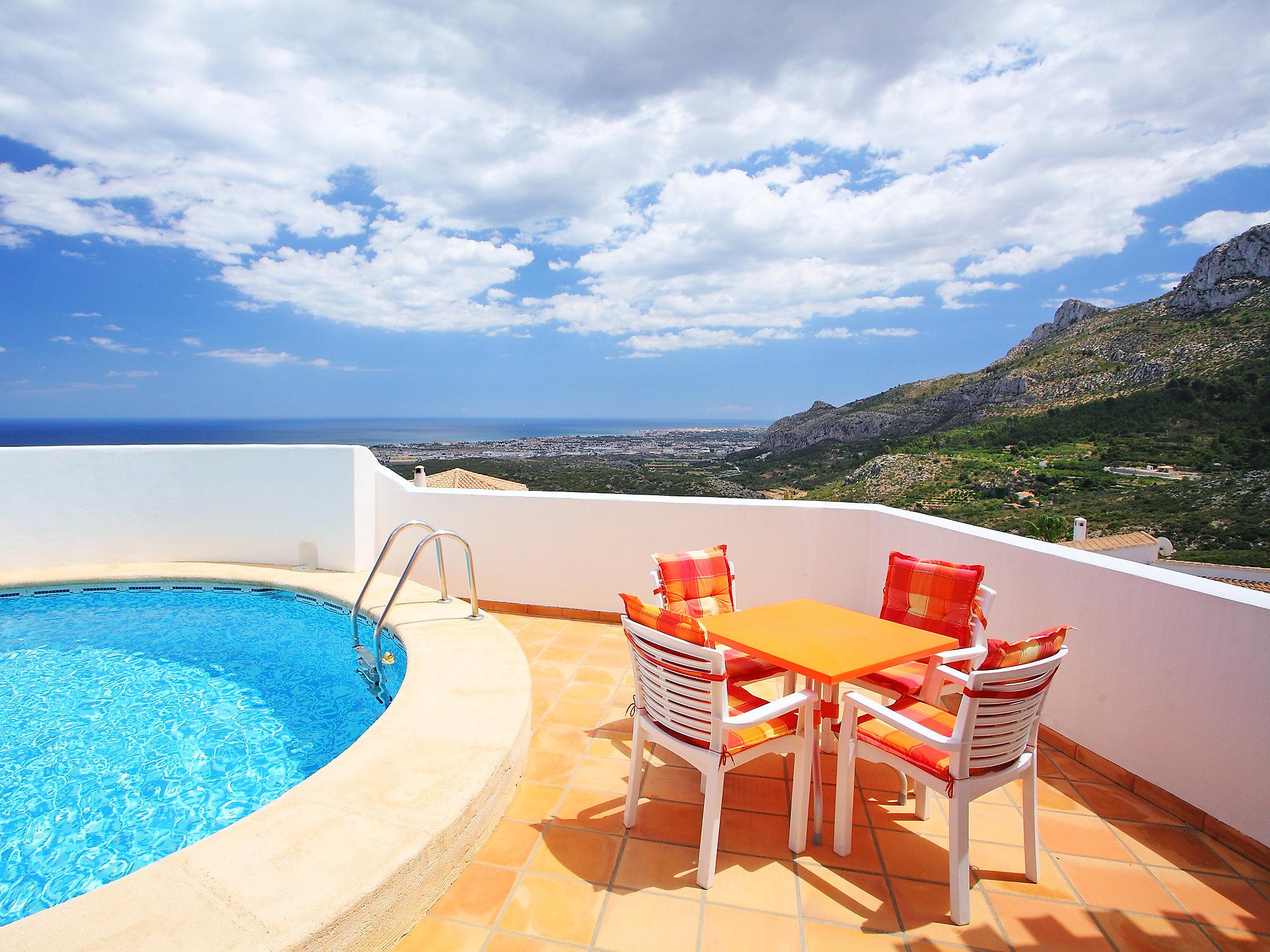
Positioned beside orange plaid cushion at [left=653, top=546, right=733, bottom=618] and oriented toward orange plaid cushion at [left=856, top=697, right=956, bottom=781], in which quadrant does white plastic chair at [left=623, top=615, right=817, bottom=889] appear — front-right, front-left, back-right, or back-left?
front-right

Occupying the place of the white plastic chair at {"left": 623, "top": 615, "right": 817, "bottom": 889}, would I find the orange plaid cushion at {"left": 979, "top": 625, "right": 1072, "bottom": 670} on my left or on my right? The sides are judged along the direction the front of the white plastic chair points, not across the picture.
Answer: on my right

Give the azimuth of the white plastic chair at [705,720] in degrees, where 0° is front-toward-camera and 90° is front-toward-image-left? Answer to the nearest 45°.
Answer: approximately 225°

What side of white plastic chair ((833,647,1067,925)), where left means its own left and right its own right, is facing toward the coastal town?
front

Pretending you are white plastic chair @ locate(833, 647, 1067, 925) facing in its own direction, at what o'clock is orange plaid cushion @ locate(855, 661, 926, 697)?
The orange plaid cushion is roughly at 1 o'clock from the white plastic chair.

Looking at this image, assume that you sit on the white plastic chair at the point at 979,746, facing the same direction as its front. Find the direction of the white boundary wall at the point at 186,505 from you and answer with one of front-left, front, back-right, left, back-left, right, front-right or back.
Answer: front-left

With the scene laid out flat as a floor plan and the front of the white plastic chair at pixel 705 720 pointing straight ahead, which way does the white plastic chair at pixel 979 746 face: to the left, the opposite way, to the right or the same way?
to the left

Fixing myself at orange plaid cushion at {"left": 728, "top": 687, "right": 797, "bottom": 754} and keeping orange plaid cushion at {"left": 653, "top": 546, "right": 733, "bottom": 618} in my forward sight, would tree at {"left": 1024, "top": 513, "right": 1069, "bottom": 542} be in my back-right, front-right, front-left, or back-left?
front-right

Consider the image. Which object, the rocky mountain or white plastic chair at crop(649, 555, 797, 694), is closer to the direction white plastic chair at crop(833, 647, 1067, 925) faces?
the white plastic chair

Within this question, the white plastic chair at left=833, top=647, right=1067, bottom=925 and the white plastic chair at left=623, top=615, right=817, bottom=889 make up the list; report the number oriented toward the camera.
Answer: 0

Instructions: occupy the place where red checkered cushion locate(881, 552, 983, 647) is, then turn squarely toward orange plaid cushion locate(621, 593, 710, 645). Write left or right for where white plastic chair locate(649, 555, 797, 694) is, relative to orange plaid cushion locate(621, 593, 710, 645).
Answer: right

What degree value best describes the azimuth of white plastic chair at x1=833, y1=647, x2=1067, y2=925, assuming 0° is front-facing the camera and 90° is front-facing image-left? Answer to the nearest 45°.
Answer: approximately 135°
